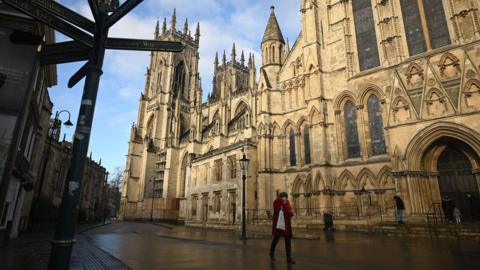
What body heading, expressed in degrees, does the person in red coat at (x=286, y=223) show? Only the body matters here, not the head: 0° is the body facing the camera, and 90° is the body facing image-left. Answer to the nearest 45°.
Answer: approximately 315°

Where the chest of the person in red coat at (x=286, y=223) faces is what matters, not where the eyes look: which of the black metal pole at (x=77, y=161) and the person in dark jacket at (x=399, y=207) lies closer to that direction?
the black metal pole

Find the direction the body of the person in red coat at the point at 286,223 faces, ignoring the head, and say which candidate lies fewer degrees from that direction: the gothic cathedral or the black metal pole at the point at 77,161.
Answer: the black metal pole

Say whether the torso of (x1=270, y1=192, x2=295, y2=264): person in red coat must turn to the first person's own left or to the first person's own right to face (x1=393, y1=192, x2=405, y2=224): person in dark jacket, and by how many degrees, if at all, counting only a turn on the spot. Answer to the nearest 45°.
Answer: approximately 90° to the first person's own left
